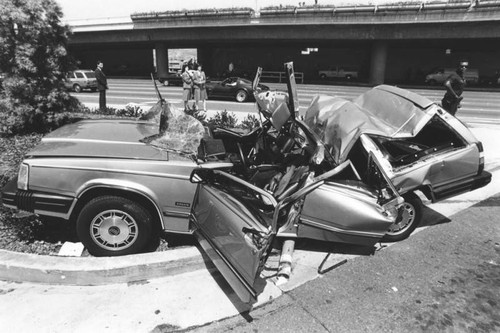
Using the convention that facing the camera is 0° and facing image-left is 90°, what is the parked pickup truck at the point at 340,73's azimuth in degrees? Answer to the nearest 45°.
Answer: approximately 90°

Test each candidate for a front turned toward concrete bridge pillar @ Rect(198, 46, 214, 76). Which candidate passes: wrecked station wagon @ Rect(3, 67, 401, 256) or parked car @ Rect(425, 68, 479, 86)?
the parked car

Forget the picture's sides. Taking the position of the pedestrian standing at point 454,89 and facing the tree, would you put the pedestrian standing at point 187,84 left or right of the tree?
right

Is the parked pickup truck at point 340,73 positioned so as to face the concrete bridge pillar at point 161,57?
yes

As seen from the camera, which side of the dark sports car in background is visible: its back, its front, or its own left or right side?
left

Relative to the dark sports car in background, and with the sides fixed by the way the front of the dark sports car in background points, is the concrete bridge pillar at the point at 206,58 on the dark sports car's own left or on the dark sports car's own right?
on the dark sports car's own right

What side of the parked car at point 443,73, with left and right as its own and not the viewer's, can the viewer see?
left

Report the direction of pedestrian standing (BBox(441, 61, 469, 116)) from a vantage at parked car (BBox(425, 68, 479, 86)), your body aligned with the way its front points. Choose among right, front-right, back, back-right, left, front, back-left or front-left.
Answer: left
